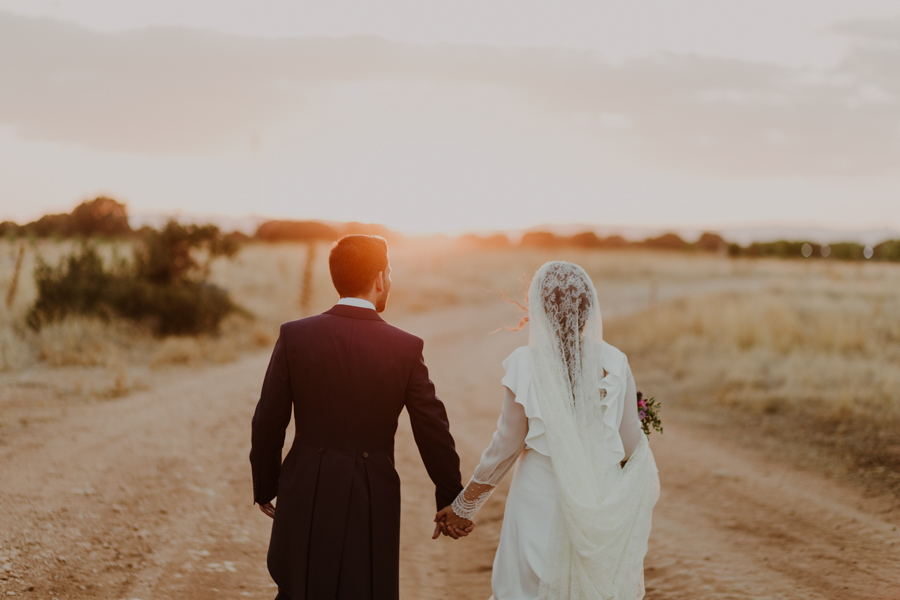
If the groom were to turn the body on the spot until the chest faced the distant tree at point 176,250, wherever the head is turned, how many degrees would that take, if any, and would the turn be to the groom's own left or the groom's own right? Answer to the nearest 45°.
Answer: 0° — they already face it

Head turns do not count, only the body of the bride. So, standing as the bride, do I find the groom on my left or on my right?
on my left

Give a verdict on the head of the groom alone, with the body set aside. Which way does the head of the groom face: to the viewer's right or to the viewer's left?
to the viewer's right

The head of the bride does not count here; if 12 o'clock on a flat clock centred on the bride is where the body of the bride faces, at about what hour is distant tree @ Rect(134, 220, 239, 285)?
The distant tree is roughly at 11 o'clock from the bride.

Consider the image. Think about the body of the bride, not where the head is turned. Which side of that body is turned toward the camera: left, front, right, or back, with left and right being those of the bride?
back

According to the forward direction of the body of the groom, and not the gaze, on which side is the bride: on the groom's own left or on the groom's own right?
on the groom's own right

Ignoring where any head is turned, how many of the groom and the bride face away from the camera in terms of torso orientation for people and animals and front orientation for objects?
2

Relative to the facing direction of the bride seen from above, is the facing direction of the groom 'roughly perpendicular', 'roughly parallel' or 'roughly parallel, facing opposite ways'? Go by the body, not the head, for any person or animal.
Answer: roughly parallel

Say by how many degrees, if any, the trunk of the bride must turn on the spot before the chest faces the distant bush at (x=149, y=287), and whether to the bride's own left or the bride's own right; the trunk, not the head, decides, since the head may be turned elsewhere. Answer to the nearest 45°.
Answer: approximately 45° to the bride's own left

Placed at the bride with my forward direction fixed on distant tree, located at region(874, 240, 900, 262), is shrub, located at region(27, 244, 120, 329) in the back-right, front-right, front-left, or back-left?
front-left

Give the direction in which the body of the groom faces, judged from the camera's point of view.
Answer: away from the camera

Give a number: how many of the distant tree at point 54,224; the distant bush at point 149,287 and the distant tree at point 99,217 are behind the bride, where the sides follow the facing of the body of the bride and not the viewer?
0
